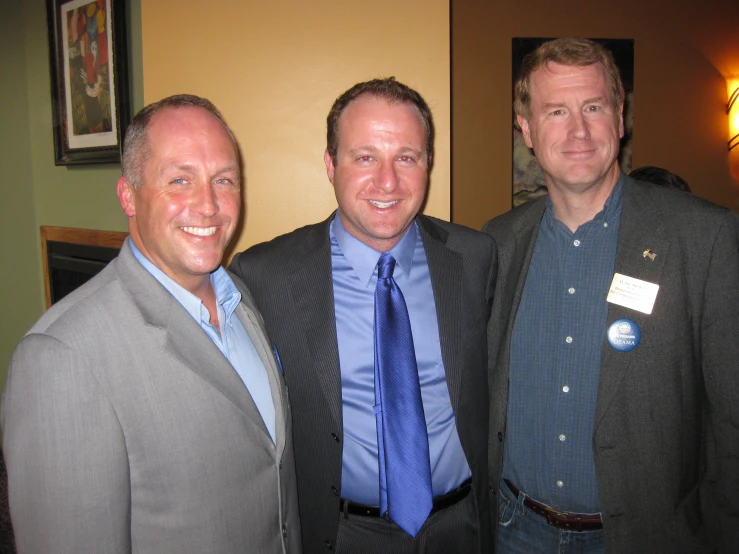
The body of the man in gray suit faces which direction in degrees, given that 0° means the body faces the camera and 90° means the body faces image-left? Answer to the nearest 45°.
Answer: approximately 315°

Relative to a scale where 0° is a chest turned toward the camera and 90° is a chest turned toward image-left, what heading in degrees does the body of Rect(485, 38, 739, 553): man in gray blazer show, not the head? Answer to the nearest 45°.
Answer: approximately 45°

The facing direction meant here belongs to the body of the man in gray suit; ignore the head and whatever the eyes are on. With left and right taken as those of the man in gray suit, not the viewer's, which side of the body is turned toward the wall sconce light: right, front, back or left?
left

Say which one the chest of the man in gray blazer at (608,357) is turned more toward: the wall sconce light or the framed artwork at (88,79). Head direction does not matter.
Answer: the framed artwork

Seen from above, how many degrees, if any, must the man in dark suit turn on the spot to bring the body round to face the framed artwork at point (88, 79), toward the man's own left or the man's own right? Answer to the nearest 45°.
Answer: approximately 135° to the man's own right

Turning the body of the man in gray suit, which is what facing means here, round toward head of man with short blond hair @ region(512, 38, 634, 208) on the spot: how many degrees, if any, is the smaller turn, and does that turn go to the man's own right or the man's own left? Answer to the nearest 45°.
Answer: approximately 90° to the man's own left

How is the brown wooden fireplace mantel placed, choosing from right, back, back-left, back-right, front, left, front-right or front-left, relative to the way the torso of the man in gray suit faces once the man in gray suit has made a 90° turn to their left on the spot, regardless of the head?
front-left

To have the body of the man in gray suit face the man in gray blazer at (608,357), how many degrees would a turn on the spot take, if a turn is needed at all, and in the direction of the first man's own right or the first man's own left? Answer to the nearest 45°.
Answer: approximately 45° to the first man's own left

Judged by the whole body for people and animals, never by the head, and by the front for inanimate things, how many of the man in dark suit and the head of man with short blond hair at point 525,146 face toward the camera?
2
